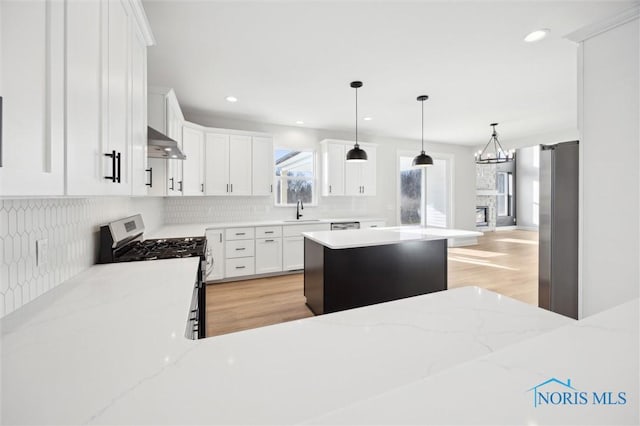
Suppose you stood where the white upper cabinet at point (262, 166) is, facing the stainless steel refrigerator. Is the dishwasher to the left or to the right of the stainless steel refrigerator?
left

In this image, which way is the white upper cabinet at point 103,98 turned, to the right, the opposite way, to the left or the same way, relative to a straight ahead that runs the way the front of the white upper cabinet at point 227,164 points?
to the left

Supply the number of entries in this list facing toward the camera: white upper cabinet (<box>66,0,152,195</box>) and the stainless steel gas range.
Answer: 0

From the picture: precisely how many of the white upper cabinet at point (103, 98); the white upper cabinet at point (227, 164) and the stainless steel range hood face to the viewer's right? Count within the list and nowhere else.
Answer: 2

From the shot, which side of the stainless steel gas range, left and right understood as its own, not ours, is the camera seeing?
right

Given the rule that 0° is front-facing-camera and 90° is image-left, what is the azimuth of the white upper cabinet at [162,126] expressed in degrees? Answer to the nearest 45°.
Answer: approximately 270°

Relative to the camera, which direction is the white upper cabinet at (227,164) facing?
toward the camera

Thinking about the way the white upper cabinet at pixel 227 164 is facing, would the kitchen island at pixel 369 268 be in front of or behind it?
in front

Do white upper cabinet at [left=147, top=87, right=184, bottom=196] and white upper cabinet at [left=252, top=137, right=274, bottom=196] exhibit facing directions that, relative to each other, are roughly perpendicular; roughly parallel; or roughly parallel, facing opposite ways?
roughly perpendicular

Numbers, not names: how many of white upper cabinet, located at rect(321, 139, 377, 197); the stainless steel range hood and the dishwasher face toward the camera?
2

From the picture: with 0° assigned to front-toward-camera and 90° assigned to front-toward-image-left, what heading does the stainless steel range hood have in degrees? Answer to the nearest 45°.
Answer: approximately 270°

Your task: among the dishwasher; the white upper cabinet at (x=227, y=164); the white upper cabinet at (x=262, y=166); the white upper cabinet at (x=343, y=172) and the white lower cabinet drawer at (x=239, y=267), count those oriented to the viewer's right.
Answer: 0

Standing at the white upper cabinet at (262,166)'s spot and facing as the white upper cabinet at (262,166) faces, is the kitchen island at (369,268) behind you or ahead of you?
ahead

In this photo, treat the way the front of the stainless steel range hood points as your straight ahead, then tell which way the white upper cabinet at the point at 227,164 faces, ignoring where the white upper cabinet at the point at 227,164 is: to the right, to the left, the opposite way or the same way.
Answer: to the right

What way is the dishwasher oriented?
toward the camera

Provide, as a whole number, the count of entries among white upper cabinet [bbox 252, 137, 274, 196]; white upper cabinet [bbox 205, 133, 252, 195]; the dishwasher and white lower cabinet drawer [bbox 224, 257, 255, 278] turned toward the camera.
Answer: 4
